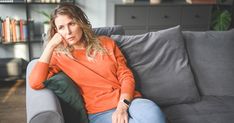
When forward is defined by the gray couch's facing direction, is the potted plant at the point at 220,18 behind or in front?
behind

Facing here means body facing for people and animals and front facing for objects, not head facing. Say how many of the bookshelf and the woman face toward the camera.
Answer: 2

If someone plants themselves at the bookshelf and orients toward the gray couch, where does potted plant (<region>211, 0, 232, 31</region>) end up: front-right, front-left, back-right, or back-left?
front-left

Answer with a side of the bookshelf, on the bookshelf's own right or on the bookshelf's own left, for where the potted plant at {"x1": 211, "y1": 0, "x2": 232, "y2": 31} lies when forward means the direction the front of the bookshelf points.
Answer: on the bookshelf's own left

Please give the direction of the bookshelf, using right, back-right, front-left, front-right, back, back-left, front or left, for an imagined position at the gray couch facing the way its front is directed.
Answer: back-right

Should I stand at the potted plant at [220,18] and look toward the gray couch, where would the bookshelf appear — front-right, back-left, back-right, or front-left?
front-right

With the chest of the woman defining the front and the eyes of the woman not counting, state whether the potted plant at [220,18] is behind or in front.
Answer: behind

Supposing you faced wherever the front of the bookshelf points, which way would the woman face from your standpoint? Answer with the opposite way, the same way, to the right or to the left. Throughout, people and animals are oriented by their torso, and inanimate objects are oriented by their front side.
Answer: the same way

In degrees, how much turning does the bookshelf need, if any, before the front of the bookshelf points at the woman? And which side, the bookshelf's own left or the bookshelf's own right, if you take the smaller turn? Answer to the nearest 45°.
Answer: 0° — it already faces them

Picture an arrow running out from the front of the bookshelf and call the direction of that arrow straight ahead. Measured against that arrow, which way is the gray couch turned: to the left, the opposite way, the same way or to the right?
the same way

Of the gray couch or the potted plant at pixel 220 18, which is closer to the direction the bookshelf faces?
the gray couch

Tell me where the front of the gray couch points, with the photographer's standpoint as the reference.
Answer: facing the viewer
